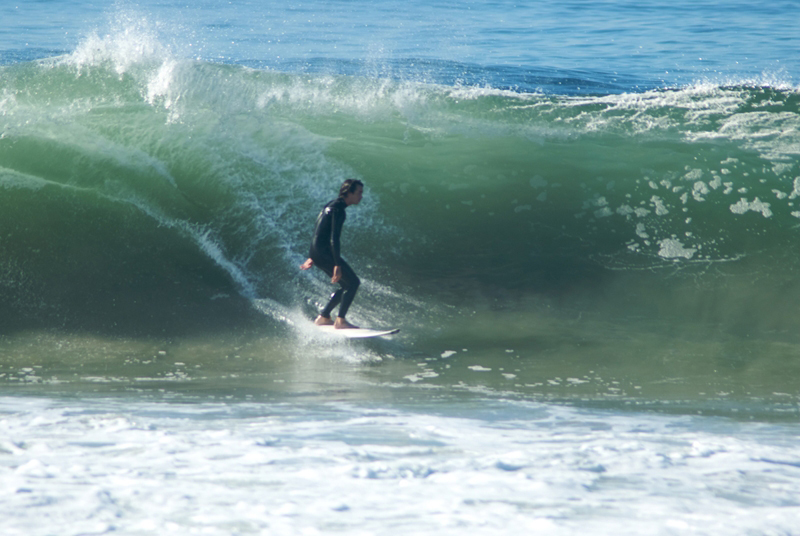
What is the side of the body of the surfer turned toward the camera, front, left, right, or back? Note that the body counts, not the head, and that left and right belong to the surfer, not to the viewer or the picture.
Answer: right

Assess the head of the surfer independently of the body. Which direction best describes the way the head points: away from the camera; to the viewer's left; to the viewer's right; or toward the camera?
to the viewer's right

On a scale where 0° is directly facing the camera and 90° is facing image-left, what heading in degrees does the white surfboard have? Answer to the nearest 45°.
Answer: approximately 270°
